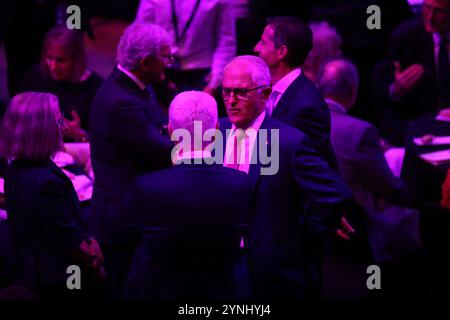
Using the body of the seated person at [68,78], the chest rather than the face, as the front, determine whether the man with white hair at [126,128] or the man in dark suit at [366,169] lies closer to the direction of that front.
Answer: the man with white hair

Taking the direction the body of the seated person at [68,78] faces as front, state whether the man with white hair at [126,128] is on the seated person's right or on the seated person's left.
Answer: on the seated person's left

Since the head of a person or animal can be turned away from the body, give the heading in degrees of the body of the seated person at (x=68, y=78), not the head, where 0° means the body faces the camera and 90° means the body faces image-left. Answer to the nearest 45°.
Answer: approximately 45°

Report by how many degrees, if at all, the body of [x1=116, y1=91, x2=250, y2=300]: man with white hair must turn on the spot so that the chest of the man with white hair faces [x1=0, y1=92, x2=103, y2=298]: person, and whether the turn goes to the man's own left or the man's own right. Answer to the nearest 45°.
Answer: approximately 45° to the man's own left

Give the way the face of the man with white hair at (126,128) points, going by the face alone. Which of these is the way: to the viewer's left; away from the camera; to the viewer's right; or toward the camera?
to the viewer's right

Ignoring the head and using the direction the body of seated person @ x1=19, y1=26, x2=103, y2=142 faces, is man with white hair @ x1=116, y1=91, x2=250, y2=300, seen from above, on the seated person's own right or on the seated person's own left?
on the seated person's own left

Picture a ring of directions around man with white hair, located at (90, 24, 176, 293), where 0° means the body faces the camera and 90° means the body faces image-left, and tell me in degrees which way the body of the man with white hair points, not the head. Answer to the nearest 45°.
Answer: approximately 270°

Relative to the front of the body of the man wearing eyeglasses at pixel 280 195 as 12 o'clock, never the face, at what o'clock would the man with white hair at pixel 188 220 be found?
The man with white hair is roughly at 12 o'clock from the man wearing eyeglasses.

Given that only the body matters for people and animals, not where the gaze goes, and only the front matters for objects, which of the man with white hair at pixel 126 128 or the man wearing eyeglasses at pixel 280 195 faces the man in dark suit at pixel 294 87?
the man with white hair

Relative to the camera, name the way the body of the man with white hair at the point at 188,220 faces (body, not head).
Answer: away from the camera

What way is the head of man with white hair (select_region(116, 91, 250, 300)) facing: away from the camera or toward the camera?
away from the camera

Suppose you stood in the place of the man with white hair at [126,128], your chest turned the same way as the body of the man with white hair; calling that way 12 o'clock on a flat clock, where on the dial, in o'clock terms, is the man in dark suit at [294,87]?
The man in dark suit is roughly at 12 o'clock from the man with white hair.

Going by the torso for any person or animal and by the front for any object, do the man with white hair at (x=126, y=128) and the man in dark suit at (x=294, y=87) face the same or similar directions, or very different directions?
very different directions

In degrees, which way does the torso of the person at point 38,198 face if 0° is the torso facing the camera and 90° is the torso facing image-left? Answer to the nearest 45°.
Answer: approximately 225°
